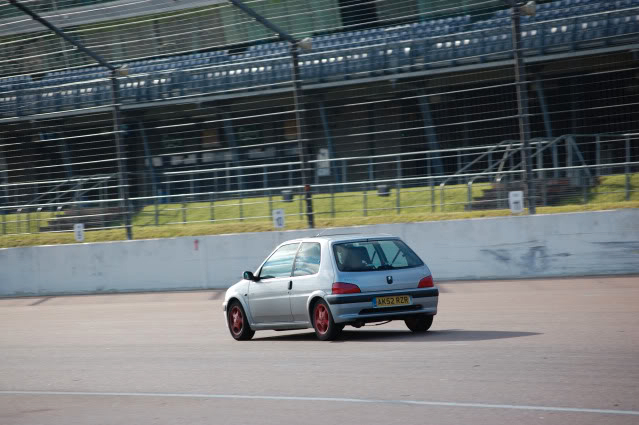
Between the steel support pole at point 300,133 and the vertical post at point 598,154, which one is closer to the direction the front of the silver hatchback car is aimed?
the steel support pole

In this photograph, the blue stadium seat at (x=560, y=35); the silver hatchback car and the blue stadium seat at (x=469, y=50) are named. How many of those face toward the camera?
2

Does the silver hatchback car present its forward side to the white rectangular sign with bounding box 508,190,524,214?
no

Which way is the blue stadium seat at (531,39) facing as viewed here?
toward the camera

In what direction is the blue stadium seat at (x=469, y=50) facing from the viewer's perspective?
toward the camera

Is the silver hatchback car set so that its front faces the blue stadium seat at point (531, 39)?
no

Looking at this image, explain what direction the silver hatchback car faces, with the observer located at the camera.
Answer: facing away from the viewer and to the left of the viewer

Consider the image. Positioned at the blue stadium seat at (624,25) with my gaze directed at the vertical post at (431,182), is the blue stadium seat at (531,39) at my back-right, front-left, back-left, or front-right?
front-right

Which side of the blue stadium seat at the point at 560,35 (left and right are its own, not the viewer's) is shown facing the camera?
front

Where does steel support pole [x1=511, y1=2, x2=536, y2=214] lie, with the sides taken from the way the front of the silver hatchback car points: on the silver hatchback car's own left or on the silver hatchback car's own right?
on the silver hatchback car's own right

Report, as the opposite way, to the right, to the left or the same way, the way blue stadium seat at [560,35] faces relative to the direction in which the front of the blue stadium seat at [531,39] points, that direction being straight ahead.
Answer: the same way

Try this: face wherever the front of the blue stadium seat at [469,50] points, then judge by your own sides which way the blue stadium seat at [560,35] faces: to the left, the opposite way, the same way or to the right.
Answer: the same way

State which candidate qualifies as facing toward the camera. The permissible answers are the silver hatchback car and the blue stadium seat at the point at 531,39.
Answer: the blue stadium seat

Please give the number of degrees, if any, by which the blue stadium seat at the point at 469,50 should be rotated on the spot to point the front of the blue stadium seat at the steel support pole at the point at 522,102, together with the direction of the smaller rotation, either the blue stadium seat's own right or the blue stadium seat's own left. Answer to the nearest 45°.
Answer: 0° — it already faces it

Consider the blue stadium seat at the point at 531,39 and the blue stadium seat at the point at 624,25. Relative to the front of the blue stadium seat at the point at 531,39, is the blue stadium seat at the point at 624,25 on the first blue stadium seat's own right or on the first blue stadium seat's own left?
on the first blue stadium seat's own left

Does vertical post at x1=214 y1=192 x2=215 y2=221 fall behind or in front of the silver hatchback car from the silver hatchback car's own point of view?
in front
